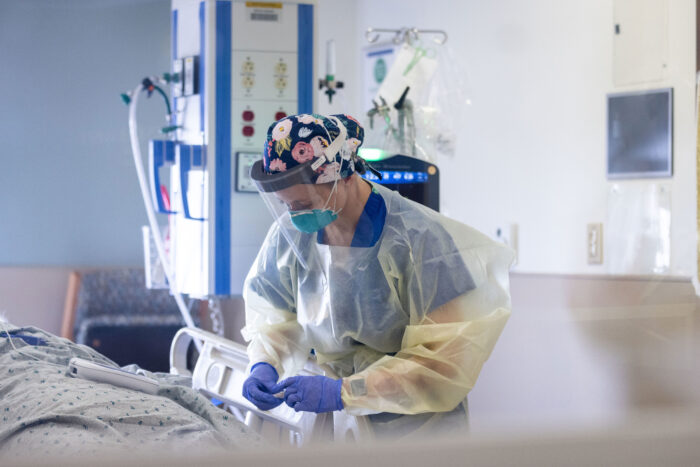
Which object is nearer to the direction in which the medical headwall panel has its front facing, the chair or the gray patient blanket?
the gray patient blanket

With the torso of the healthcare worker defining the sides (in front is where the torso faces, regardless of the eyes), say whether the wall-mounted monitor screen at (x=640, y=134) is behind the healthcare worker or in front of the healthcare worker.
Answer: behind

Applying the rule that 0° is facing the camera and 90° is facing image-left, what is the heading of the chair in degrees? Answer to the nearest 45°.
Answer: approximately 0°

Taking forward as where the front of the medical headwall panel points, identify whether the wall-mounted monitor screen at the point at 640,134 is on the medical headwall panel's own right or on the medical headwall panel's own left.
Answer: on the medical headwall panel's own left

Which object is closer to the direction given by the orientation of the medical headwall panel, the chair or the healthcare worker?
the healthcare worker

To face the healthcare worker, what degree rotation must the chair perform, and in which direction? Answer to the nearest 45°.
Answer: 0° — it already faces them
